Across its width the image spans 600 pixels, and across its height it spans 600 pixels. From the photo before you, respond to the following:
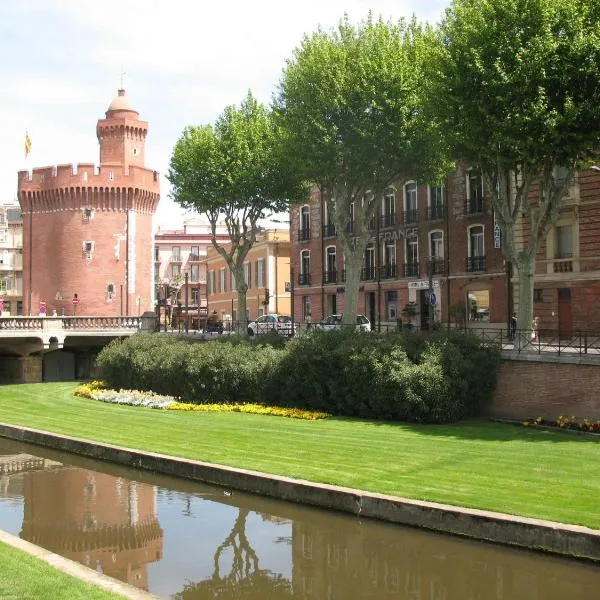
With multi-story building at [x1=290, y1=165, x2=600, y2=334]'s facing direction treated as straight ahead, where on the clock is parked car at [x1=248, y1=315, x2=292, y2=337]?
The parked car is roughly at 1 o'clock from the multi-story building.

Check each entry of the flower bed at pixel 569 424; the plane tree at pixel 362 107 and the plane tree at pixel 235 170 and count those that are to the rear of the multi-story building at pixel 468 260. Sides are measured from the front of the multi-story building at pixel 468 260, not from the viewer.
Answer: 0

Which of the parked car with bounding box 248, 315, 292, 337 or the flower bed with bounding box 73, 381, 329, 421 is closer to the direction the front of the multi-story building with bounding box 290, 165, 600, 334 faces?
the flower bed

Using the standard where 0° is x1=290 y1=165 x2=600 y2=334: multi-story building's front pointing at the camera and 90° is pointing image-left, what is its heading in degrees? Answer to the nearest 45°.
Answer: approximately 45°

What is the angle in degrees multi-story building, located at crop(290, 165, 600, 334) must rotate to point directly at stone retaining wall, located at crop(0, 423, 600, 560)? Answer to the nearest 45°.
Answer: approximately 45° to its left

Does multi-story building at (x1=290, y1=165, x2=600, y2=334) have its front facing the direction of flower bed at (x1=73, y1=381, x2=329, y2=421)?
yes

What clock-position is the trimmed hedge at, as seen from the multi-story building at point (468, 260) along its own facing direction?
The trimmed hedge is roughly at 11 o'clock from the multi-story building.

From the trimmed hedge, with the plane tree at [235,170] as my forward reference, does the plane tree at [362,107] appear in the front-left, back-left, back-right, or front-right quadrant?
front-right

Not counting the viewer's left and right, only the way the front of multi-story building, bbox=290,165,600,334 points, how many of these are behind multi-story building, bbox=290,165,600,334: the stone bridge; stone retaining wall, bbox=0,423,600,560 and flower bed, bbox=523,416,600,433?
0

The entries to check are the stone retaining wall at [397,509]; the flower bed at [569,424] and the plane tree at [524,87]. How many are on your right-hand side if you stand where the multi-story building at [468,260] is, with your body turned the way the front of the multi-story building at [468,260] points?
0

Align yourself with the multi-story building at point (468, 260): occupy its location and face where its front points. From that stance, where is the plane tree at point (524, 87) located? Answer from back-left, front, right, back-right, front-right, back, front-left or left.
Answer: front-left

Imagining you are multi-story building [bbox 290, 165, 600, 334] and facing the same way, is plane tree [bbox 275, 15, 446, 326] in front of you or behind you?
in front

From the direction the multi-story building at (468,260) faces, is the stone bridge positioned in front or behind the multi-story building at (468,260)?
in front
